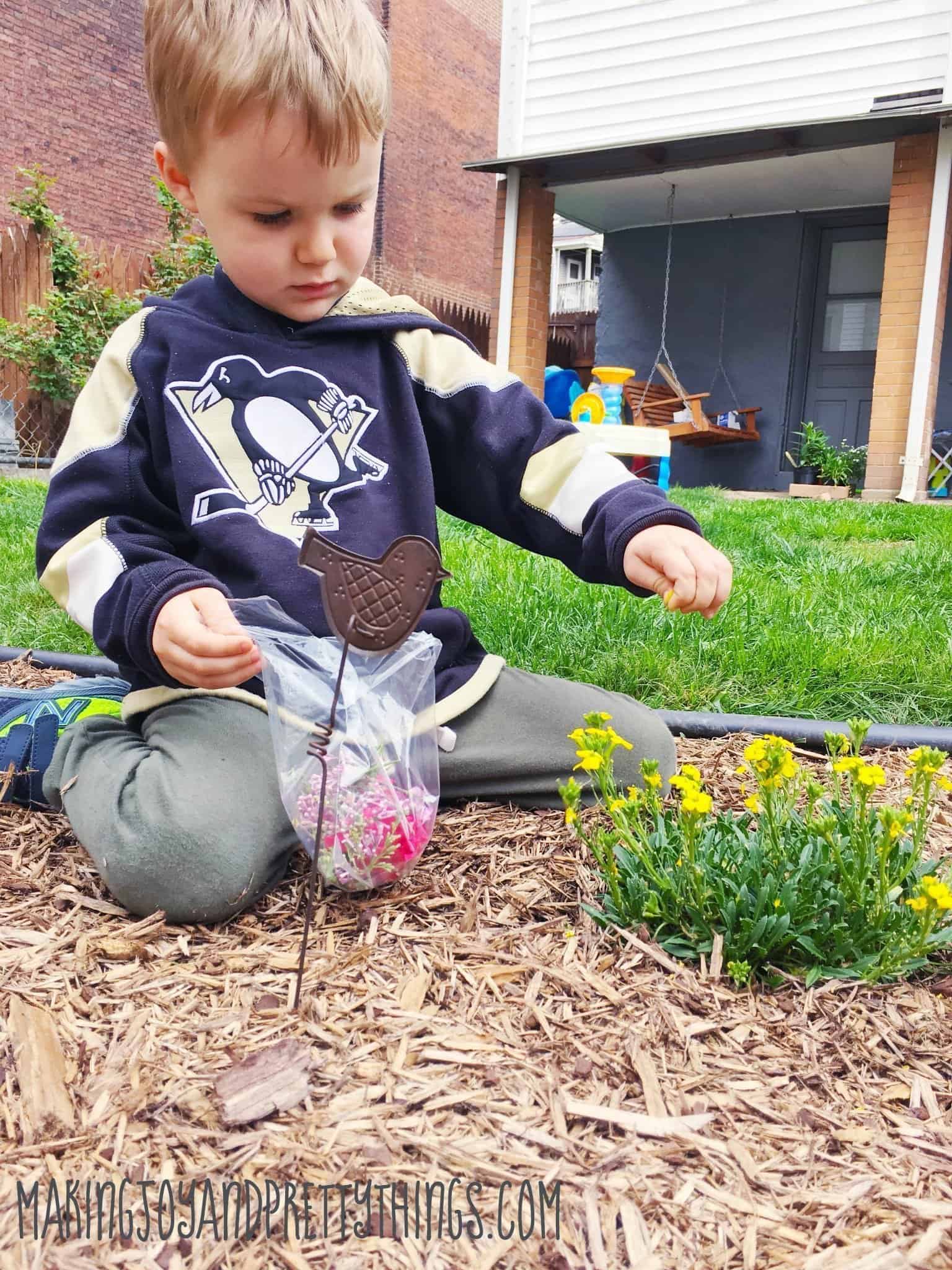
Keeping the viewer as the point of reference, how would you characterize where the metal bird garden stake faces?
facing to the right of the viewer

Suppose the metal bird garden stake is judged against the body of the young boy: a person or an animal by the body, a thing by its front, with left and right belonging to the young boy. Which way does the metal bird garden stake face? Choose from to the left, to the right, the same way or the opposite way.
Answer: to the left

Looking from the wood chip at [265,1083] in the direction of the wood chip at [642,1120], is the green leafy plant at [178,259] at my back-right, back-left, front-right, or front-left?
back-left

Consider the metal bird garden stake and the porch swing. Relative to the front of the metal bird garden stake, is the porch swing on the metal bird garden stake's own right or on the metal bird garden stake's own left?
on the metal bird garden stake's own left

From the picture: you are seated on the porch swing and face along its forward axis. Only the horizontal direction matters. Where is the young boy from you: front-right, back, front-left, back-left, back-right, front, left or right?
front-right

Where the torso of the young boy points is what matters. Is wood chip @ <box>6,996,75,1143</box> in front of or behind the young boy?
in front

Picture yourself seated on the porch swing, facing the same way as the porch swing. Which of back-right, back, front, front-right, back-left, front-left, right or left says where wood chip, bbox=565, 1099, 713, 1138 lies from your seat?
front-right

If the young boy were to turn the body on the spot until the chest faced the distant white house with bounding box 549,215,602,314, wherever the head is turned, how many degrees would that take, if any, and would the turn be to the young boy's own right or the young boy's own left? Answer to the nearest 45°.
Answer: approximately 180°

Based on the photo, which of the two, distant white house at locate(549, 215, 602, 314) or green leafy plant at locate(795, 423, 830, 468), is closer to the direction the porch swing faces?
the green leafy plant

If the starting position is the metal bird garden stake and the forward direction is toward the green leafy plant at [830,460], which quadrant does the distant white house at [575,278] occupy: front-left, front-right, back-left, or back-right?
front-left

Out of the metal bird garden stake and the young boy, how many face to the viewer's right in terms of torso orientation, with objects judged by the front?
1

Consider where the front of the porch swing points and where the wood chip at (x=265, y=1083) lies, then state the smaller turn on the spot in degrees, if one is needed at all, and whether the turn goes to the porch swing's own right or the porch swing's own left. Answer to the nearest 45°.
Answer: approximately 45° to the porch swing's own right

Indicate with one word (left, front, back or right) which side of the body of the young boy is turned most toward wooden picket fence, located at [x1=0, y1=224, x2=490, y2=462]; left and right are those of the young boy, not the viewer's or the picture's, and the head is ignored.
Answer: back

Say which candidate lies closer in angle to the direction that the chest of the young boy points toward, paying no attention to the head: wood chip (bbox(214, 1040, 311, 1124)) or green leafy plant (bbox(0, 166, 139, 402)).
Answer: the wood chip

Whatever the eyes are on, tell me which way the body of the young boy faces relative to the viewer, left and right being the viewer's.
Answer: facing the viewer

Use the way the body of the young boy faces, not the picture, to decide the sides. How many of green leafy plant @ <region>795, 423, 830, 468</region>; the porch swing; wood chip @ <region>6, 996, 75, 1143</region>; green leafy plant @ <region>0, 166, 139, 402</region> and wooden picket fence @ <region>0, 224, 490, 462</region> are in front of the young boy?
1

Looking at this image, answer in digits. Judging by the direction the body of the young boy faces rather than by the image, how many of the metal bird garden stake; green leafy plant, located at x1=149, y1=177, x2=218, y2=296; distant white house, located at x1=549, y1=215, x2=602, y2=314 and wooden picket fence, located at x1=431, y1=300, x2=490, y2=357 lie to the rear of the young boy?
3
